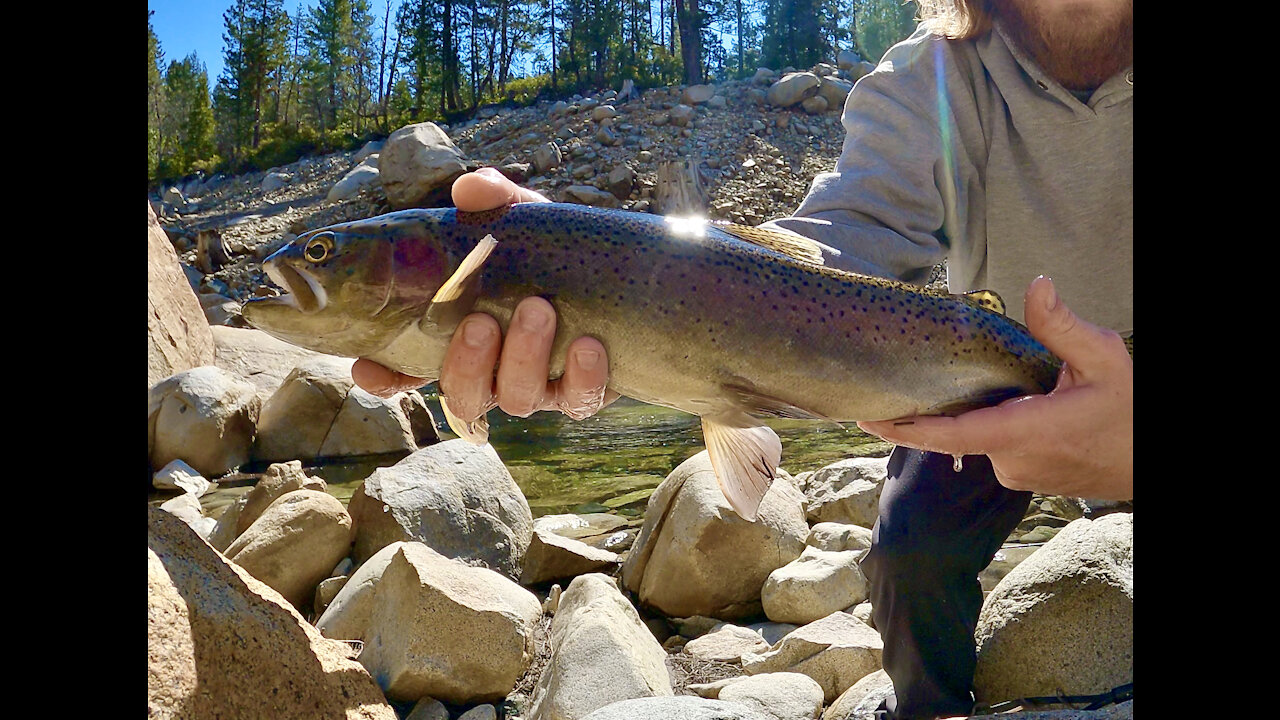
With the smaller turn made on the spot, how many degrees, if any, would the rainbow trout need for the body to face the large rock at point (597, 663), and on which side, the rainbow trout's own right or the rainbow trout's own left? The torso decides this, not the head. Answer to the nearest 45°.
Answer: approximately 90° to the rainbow trout's own right

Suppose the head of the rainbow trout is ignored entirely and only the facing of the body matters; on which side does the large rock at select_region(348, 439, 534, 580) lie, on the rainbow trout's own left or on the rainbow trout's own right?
on the rainbow trout's own right

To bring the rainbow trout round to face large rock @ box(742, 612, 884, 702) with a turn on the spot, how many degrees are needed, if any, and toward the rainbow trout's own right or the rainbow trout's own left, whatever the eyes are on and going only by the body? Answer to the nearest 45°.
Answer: approximately 90° to the rainbow trout's own right

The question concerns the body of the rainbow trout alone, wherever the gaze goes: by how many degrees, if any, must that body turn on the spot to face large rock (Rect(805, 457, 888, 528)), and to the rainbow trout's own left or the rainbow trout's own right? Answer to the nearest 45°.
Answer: approximately 90° to the rainbow trout's own right

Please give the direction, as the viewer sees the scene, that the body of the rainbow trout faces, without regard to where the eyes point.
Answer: to the viewer's left

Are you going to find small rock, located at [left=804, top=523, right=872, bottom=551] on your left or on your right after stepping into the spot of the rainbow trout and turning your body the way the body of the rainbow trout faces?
on your right
